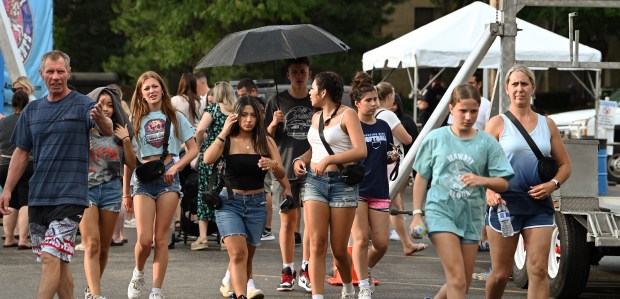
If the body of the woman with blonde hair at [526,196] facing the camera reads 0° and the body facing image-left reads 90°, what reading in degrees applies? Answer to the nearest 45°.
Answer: approximately 0°

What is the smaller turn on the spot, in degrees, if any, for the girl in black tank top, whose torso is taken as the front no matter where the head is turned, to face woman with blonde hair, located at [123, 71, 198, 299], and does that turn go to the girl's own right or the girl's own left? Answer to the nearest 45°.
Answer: approximately 135° to the girl's own right

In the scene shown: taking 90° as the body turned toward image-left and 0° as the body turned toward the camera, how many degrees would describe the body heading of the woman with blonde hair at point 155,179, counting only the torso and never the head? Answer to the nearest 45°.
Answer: approximately 0°

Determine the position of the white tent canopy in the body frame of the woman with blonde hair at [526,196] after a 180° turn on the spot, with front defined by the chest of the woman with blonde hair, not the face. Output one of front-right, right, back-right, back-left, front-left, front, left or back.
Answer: front
